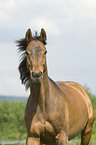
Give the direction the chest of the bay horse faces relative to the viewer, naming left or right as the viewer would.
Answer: facing the viewer and to the left of the viewer
